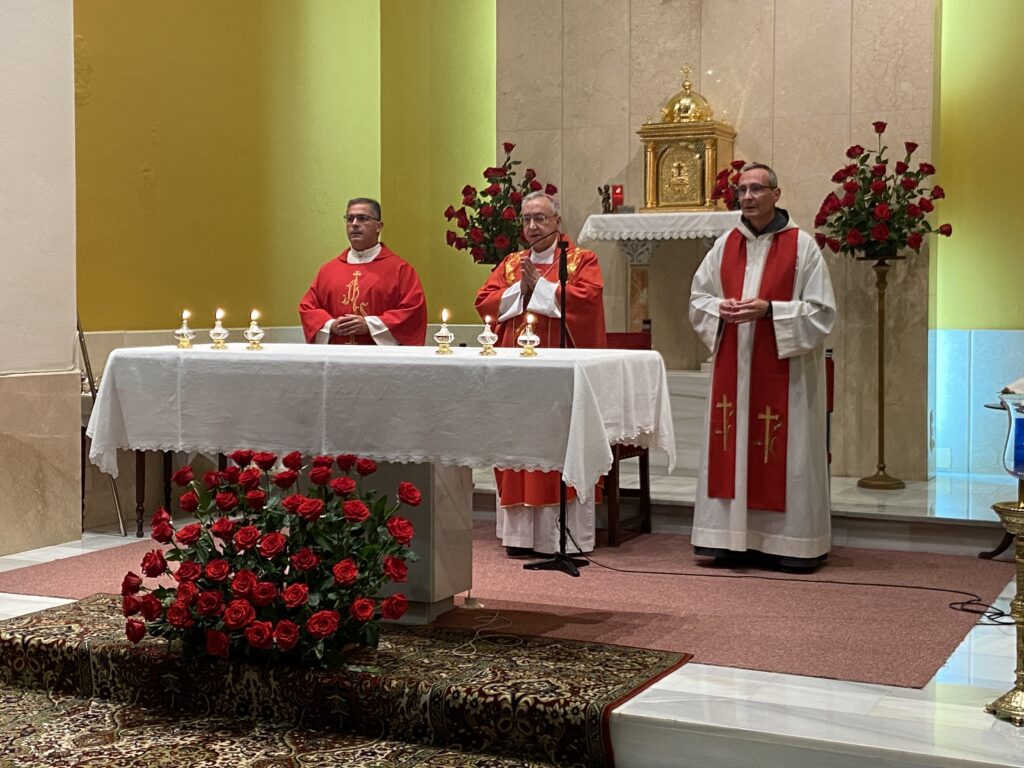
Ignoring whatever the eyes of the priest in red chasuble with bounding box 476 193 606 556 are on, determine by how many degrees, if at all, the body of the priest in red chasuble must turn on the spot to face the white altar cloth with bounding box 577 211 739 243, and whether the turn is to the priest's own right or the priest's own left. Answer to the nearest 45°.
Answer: approximately 135° to the priest's own left

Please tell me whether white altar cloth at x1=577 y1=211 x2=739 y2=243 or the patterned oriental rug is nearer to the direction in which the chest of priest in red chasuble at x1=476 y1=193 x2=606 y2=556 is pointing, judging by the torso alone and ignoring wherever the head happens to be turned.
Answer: the patterned oriental rug

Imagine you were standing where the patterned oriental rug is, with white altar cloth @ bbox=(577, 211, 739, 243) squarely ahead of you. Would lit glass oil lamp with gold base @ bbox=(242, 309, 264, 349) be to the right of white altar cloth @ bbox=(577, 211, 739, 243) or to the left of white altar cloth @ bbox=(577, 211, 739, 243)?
left

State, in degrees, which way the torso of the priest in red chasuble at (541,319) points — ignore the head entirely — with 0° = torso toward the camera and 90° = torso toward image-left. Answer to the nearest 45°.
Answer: approximately 45°

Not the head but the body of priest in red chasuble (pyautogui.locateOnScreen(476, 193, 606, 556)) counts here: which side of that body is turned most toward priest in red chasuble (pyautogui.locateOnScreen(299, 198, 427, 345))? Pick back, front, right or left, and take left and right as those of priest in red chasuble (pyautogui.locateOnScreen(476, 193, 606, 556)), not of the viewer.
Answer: right

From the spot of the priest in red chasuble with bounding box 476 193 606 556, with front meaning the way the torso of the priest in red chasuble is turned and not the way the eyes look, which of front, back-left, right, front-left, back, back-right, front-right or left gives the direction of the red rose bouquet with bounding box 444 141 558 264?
back-right

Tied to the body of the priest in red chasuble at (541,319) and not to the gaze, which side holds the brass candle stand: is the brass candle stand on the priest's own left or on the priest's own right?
on the priest's own left
